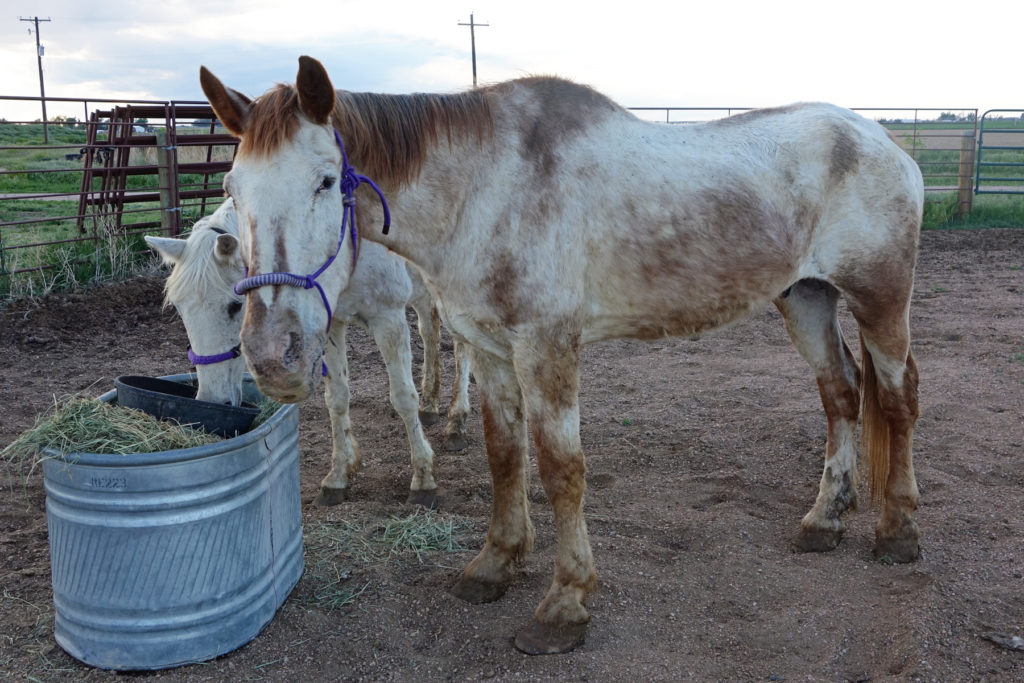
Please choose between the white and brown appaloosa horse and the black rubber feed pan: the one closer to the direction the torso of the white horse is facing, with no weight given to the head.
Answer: the black rubber feed pan

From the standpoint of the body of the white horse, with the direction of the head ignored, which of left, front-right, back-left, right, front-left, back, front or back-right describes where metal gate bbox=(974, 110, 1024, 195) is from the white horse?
back

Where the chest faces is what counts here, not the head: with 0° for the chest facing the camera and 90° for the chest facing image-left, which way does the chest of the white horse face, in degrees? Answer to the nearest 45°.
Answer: approximately 45°

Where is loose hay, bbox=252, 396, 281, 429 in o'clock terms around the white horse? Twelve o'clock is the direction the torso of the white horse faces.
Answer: The loose hay is roughly at 11 o'clock from the white horse.

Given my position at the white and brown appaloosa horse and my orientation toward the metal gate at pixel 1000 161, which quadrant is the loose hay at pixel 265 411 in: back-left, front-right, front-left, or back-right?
back-left

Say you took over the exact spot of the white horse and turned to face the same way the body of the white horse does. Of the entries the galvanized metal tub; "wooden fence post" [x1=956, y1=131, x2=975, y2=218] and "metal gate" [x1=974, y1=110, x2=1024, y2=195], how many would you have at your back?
2

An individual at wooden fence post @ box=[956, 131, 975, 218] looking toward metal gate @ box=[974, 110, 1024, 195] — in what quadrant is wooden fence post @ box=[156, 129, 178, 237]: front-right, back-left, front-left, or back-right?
back-left

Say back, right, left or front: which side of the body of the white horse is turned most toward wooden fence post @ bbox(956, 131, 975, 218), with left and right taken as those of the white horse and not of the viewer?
back
